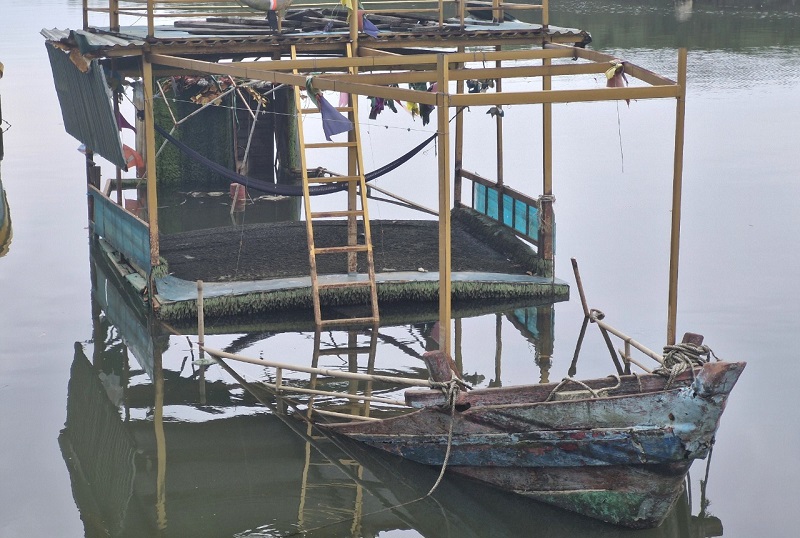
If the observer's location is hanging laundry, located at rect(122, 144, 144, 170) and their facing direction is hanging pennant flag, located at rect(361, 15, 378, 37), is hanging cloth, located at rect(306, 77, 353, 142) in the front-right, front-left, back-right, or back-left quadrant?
front-right

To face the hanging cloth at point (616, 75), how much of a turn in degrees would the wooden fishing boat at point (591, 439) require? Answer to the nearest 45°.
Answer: approximately 135° to its left

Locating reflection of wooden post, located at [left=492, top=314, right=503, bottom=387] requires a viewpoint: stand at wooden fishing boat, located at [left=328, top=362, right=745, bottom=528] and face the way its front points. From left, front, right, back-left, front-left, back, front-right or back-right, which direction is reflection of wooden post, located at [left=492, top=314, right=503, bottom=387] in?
back-left

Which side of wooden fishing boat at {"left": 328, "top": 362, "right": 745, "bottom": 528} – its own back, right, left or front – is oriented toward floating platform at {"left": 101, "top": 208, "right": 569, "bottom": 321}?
back

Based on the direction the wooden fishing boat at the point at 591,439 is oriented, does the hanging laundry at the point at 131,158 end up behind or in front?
behind

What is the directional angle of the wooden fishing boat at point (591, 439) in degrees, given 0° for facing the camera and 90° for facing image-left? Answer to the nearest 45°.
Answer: approximately 315°

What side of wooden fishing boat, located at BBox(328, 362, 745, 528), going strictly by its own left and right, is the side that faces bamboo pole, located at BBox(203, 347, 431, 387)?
back

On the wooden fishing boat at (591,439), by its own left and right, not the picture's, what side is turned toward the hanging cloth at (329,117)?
back
